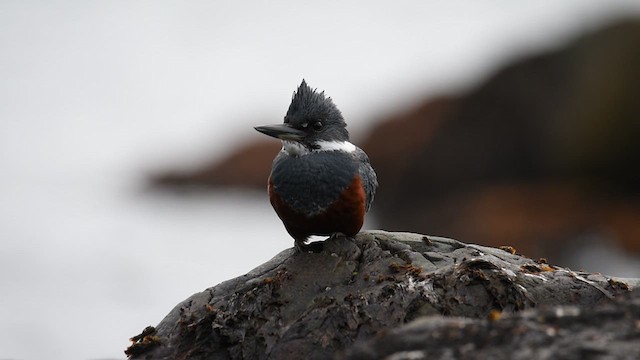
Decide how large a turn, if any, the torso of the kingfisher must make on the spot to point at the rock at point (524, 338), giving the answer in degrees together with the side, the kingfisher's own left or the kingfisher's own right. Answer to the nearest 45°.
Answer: approximately 45° to the kingfisher's own left

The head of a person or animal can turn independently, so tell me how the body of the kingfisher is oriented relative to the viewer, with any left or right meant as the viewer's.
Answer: facing the viewer and to the left of the viewer
